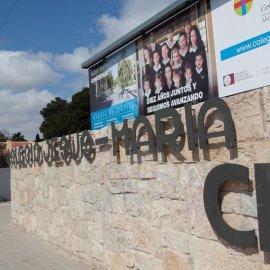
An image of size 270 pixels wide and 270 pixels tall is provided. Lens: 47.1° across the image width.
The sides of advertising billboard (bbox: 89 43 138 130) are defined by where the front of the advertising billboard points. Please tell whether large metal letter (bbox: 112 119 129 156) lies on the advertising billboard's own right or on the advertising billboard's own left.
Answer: on the advertising billboard's own left

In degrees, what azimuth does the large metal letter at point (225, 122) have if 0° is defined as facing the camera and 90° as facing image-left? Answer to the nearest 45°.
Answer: approximately 45°

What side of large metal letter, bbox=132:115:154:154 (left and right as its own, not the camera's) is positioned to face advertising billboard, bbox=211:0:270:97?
left

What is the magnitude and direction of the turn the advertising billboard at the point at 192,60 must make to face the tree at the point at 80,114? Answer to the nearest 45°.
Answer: approximately 135° to its right

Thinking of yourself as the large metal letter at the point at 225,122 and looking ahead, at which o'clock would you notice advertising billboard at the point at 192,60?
The advertising billboard is roughly at 4 o'clock from the large metal letter.

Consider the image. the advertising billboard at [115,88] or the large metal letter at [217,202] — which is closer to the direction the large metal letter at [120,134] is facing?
the large metal letter

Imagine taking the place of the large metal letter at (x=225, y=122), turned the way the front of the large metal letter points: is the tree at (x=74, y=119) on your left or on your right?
on your right

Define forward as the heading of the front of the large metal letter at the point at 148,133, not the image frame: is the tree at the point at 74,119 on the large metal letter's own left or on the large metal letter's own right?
on the large metal letter's own right
